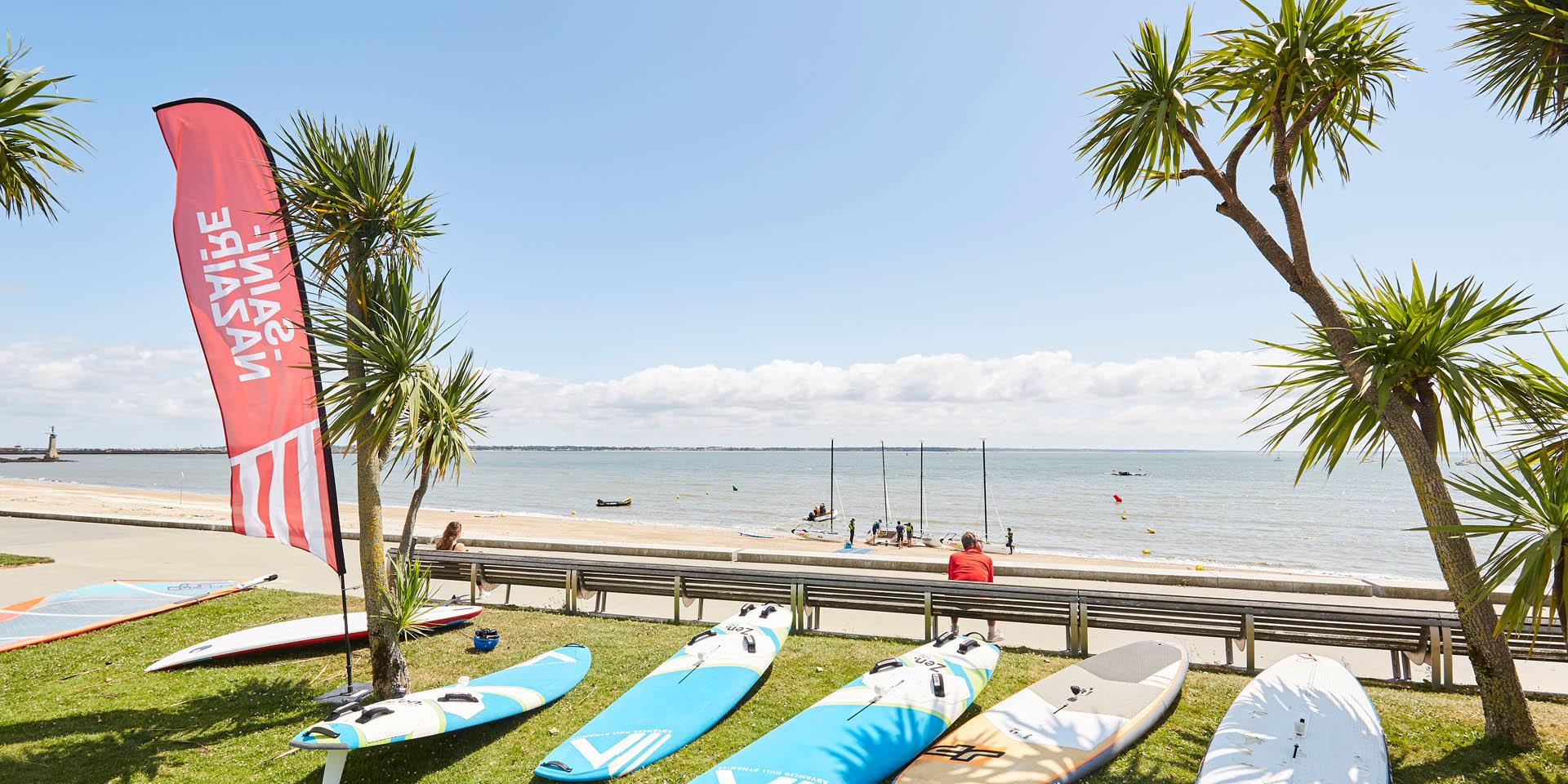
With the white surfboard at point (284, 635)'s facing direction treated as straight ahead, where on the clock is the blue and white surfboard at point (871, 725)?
The blue and white surfboard is roughly at 8 o'clock from the white surfboard.

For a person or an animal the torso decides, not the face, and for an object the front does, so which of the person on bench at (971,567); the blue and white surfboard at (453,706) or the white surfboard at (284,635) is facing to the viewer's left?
the white surfboard

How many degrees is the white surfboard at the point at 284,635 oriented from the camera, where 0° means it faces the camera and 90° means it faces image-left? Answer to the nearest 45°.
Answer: approximately 90°

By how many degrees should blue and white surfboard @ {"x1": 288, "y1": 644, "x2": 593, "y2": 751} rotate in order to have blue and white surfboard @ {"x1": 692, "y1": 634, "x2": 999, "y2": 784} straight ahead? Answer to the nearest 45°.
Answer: approximately 90° to its right

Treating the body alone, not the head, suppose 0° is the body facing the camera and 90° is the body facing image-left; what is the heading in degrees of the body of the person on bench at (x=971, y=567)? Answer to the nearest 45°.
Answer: approximately 180°

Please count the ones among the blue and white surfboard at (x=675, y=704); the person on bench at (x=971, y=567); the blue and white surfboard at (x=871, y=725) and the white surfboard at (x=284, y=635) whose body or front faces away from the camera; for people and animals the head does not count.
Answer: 1

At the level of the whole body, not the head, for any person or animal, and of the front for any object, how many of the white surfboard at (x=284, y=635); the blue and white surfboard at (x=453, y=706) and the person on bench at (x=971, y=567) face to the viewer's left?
1

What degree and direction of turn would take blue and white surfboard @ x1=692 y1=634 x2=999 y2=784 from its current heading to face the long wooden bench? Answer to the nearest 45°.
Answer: approximately 180°

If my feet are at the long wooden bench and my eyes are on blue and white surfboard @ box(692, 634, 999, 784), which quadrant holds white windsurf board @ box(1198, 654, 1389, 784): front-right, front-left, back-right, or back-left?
front-left

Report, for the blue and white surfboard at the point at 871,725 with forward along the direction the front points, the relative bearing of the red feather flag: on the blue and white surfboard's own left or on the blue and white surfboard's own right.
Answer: on the blue and white surfboard's own right

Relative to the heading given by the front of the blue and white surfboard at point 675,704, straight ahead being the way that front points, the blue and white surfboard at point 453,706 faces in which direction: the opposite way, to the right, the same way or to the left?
the opposite way

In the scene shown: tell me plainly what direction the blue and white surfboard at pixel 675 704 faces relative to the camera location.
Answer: facing the viewer and to the left of the viewer

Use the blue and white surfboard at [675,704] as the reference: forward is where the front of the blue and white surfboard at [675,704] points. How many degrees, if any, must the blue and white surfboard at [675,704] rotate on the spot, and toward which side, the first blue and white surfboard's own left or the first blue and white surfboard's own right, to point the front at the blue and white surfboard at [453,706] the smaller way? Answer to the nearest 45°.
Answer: approximately 45° to the first blue and white surfboard's own right

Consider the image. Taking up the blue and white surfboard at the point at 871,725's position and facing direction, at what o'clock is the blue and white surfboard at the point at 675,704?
the blue and white surfboard at the point at 675,704 is roughly at 2 o'clock from the blue and white surfboard at the point at 871,725.
